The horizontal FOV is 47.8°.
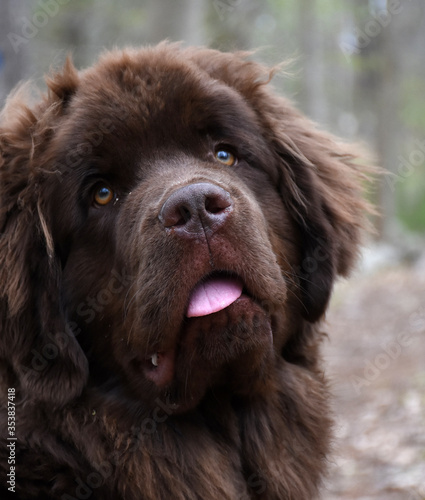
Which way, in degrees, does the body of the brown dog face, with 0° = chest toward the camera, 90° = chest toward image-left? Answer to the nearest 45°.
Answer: approximately 0°
